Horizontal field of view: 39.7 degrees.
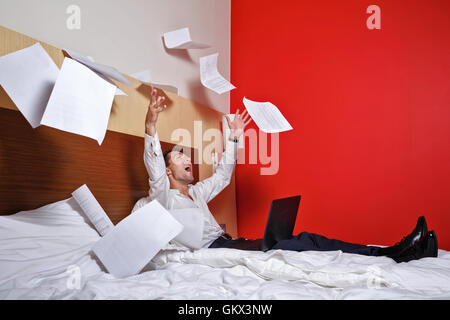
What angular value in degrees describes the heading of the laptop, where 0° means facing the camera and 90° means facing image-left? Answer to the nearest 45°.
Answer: approximately 135°

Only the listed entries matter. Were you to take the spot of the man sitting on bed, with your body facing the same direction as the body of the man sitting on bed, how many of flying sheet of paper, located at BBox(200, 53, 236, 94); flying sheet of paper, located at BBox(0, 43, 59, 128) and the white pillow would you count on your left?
1

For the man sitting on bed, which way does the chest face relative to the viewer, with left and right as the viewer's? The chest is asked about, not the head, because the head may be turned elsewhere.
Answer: facing to the right of the viewer

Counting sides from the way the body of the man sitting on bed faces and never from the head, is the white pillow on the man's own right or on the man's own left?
on the man's own right

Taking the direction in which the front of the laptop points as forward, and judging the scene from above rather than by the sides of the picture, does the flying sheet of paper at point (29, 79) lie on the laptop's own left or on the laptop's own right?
on the laptop's own left

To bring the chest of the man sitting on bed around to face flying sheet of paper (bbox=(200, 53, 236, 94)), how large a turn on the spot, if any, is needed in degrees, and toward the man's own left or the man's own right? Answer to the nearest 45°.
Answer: approximately 90° to the man's own left
